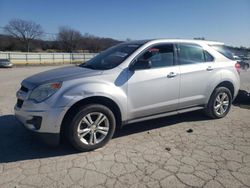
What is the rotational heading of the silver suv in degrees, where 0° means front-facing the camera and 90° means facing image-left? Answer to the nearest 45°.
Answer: approximately 45°

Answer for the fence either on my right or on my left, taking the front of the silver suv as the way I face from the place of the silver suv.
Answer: on my right
